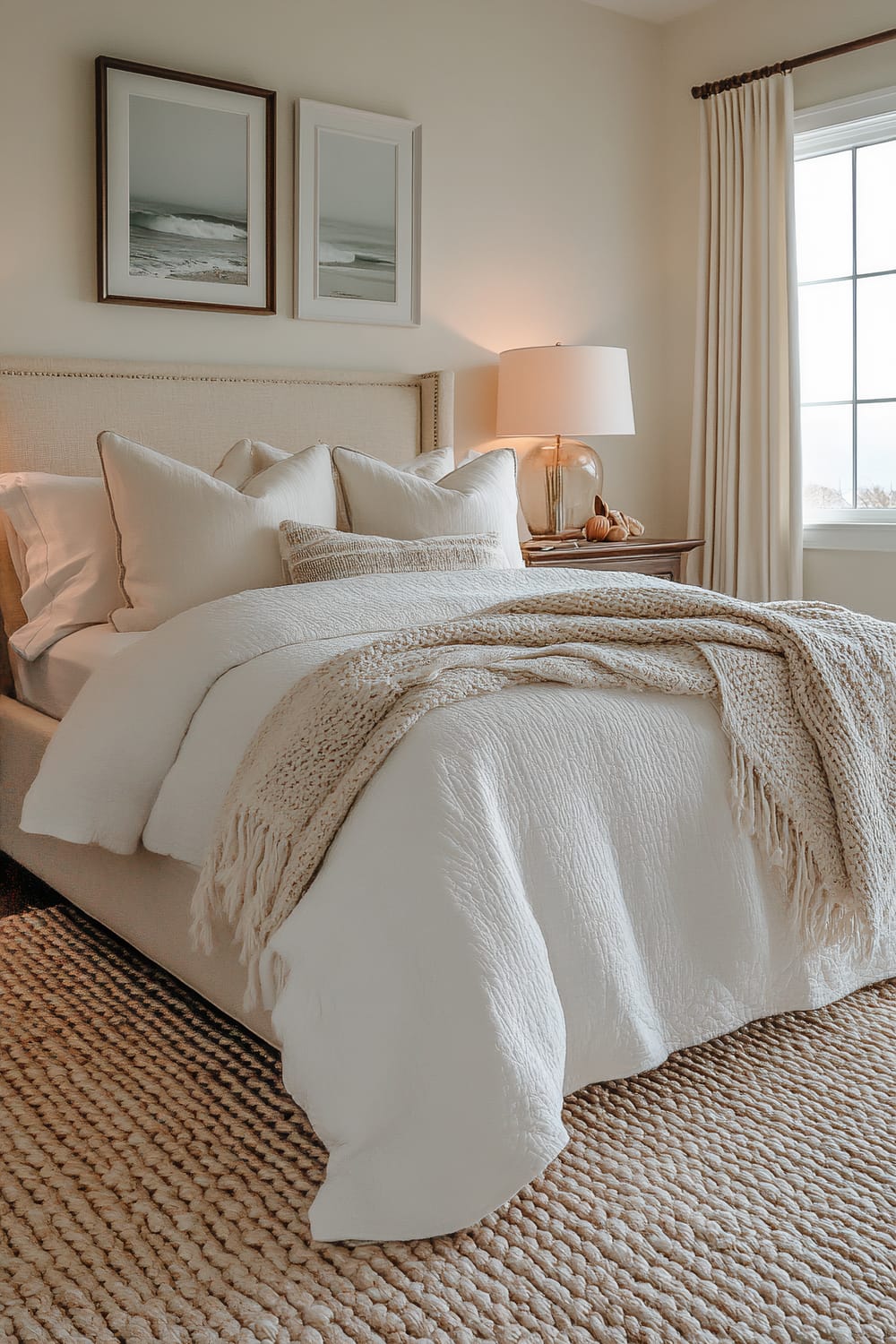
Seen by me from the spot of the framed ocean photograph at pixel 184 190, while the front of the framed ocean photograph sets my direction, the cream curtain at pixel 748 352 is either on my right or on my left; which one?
on my left

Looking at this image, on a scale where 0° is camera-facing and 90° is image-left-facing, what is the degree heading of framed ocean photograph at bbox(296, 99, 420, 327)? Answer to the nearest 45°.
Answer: approximately 315°

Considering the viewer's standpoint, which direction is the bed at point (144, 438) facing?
facing the viewer and to the right of the viewer

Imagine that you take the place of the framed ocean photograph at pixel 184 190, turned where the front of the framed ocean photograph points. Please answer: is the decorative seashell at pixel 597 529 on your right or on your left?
on your left

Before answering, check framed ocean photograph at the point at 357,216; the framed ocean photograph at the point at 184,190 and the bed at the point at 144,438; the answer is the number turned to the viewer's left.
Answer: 0

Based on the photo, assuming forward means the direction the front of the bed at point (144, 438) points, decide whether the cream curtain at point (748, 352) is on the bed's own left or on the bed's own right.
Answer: on the bed's own left

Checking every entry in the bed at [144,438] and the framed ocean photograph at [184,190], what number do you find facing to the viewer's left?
0
